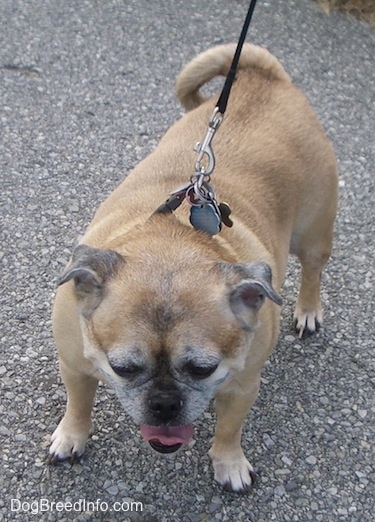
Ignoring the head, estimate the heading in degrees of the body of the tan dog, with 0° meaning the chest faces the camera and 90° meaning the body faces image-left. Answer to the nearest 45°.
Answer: approximately 45°
